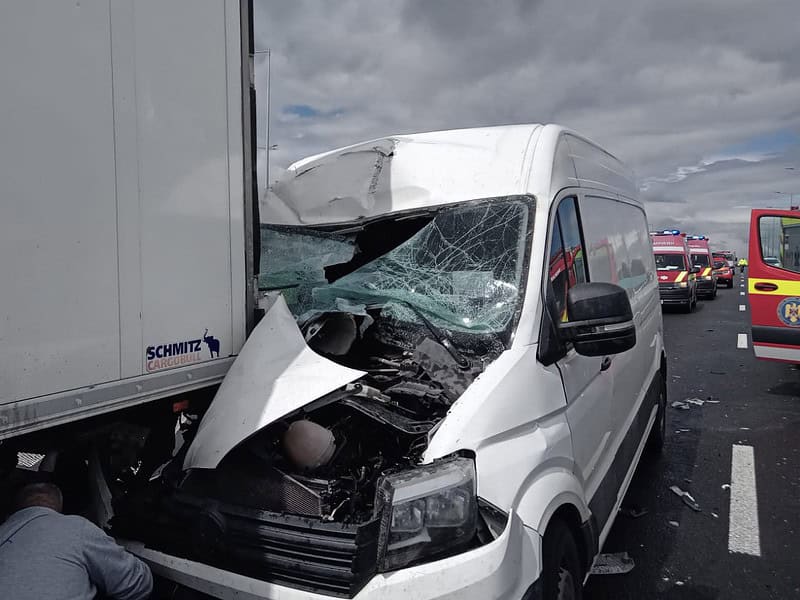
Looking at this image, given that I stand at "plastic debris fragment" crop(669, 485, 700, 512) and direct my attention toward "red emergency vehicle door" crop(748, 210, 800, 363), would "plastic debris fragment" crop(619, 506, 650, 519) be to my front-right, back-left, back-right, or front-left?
back-left

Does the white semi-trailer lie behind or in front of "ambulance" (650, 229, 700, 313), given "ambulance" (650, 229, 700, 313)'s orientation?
in front

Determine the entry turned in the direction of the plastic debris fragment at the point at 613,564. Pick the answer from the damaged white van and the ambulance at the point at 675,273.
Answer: the ambulance

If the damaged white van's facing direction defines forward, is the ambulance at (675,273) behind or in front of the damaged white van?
behind

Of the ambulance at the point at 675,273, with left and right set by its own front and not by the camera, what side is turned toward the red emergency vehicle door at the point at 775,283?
front

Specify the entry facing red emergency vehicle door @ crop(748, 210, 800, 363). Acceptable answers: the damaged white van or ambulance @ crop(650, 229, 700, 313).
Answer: the ambulance

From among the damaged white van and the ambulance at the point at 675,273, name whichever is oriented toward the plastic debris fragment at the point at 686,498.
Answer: the ambulance

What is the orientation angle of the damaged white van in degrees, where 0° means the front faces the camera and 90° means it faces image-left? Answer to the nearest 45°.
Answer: approximately 45°

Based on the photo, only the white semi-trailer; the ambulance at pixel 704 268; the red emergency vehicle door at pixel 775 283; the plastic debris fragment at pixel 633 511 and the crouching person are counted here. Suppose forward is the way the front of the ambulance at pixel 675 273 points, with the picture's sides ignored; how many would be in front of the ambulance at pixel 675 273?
4

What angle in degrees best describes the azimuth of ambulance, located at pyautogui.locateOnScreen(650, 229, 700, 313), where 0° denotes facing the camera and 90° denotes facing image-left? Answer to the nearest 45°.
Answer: approximately 0°

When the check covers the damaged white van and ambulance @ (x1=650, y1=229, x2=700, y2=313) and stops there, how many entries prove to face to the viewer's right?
0

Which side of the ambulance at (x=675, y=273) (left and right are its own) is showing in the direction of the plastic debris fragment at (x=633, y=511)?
front
